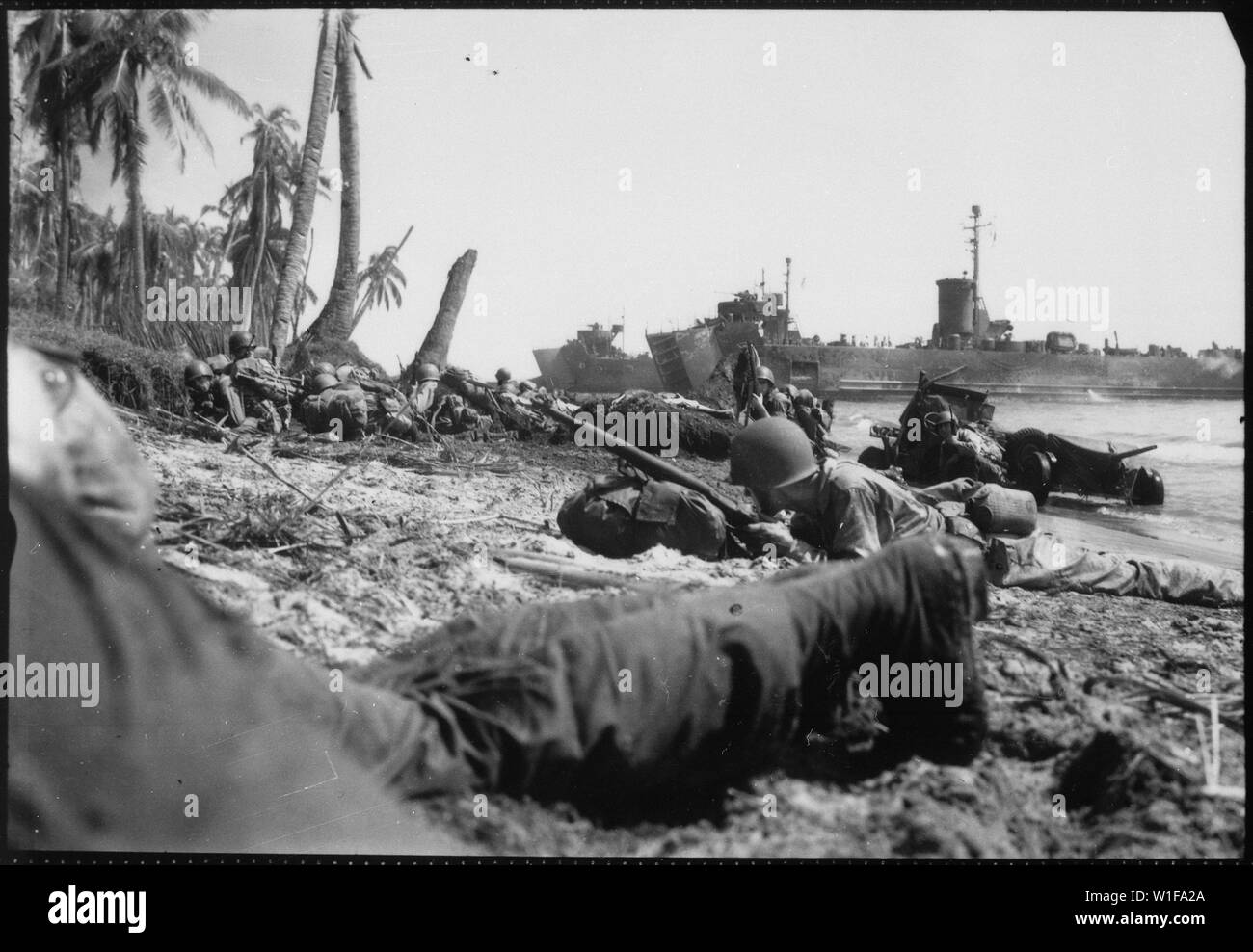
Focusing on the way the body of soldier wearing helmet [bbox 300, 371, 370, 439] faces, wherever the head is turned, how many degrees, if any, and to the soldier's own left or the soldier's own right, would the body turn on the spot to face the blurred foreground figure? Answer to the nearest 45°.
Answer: approximately 135° to the soldier's own left

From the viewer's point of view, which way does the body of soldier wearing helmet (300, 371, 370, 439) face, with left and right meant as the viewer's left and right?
facing away from the viewer and to the left of the viewer

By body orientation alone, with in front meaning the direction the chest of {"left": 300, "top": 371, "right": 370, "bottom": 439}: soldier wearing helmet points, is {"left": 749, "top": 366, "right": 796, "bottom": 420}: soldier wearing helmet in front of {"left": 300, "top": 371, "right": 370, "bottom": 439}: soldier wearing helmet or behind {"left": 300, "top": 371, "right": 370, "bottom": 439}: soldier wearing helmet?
behind

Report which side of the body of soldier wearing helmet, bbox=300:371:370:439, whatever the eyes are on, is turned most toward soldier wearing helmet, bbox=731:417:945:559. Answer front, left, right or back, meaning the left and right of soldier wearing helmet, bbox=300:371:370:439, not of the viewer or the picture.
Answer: back
